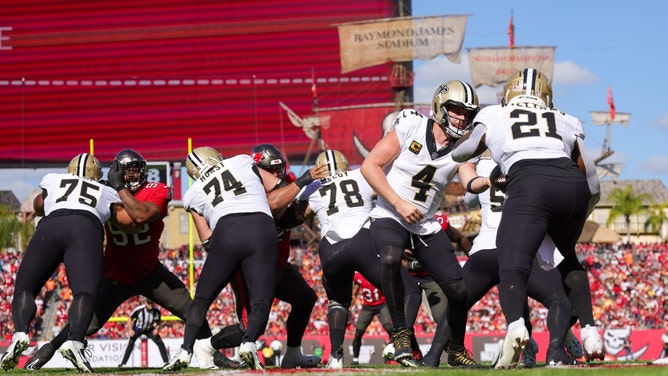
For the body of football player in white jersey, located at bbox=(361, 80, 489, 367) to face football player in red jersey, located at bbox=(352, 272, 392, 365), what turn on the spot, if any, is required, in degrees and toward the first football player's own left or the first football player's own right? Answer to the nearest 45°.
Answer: approximately 135° to the first football player's own left

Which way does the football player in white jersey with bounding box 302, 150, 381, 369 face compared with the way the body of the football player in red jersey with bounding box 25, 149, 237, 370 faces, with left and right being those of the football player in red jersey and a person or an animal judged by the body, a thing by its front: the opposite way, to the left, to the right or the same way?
the opposite way

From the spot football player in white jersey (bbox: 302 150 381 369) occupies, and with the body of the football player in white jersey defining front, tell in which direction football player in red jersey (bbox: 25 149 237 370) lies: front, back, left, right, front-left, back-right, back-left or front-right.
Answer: left

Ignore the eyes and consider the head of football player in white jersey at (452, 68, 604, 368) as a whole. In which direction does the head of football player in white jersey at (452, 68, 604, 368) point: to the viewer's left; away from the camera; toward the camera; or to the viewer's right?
away from the camera

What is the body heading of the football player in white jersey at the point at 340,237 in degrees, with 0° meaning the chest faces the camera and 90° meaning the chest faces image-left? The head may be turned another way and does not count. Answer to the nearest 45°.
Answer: approximately 180°

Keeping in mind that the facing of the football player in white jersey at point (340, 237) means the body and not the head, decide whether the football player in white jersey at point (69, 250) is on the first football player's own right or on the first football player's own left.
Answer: on the first football player's own left

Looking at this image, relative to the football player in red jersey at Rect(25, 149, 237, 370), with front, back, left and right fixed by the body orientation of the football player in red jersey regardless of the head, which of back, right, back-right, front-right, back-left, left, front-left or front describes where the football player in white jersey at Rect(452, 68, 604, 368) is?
front-left

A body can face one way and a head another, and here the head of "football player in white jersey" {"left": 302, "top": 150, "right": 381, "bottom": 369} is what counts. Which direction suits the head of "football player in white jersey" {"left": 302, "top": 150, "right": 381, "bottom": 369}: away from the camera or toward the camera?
away from the camera

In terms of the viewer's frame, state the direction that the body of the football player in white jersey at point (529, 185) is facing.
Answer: away from the camera

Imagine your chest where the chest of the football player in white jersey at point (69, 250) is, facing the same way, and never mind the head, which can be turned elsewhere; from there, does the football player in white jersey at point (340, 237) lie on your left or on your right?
on your right
